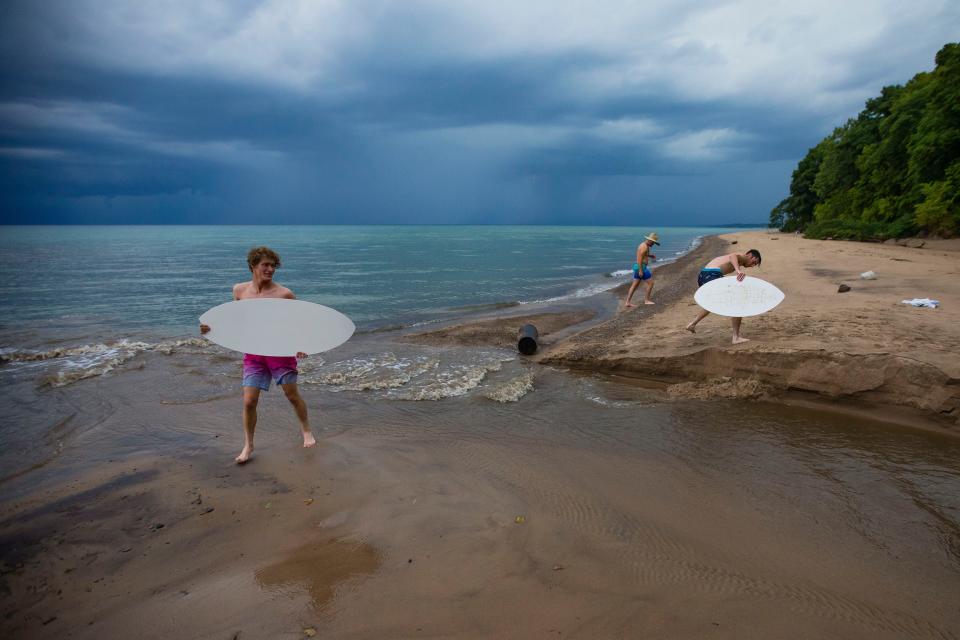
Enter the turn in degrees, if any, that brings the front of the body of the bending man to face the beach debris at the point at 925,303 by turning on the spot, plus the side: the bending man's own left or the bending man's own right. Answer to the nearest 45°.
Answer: approximately 45° to the bending man's own left

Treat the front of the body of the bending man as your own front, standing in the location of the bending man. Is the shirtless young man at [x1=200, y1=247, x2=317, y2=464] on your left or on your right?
on your right

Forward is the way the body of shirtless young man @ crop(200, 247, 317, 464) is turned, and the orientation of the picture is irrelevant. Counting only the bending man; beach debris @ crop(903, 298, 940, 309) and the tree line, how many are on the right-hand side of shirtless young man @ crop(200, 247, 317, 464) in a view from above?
0

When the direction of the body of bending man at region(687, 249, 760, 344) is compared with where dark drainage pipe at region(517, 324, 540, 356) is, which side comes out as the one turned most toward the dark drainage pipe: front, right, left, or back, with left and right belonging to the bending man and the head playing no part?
back

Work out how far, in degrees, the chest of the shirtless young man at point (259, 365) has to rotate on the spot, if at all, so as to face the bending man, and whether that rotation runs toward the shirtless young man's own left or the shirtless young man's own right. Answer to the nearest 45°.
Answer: approximately 90° to the shirtless young man's own left

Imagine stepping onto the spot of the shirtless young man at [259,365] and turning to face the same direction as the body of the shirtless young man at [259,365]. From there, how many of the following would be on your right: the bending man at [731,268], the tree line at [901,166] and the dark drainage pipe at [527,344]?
0

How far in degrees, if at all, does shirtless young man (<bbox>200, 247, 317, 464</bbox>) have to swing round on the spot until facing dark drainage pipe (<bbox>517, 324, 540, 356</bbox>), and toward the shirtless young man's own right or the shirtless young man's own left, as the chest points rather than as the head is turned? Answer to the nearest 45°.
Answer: approximately 135° to the shirtless young man's own left

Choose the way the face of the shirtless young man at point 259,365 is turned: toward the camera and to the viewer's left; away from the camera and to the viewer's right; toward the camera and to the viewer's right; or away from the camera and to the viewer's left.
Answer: toward the camera and to the viewer's right

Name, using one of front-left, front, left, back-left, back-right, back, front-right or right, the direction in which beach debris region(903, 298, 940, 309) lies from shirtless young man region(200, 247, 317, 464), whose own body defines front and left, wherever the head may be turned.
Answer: left

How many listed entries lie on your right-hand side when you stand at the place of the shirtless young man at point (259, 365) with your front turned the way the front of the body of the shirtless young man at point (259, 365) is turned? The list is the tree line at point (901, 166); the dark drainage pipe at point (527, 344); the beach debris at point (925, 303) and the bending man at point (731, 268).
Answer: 0

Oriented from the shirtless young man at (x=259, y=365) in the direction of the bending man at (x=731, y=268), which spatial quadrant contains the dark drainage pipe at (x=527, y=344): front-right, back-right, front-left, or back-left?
front-left

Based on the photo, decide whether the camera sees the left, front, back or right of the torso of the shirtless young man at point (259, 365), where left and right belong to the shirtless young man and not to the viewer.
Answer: front

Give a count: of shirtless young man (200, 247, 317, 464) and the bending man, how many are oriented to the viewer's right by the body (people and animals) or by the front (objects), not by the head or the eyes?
1

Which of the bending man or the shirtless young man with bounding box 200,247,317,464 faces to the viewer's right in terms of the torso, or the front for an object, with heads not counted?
the bending man

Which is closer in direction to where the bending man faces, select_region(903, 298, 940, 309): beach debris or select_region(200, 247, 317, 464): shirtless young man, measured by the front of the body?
the beach debris

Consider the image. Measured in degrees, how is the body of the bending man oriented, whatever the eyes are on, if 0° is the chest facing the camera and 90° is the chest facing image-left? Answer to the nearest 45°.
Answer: approximately 270°

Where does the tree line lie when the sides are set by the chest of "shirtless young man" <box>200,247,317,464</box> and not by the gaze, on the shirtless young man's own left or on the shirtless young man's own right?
on the shirtless young man's own left
